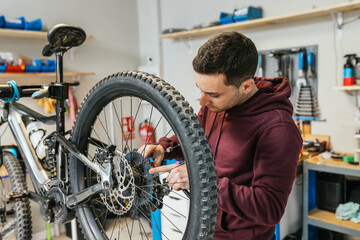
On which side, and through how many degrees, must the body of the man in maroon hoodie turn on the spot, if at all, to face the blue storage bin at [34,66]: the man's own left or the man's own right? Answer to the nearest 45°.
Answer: approximately 90° to the man's own right

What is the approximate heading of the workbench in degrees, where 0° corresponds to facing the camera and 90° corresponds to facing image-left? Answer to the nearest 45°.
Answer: approximately 45°

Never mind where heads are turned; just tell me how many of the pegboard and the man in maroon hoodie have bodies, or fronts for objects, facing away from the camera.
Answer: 0

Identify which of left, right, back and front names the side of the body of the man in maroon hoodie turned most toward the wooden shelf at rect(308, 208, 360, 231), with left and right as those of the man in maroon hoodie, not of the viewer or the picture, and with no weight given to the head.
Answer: back

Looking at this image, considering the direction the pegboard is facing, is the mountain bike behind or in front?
in front

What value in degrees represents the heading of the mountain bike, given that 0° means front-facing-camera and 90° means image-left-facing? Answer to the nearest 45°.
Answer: approximately 135°
